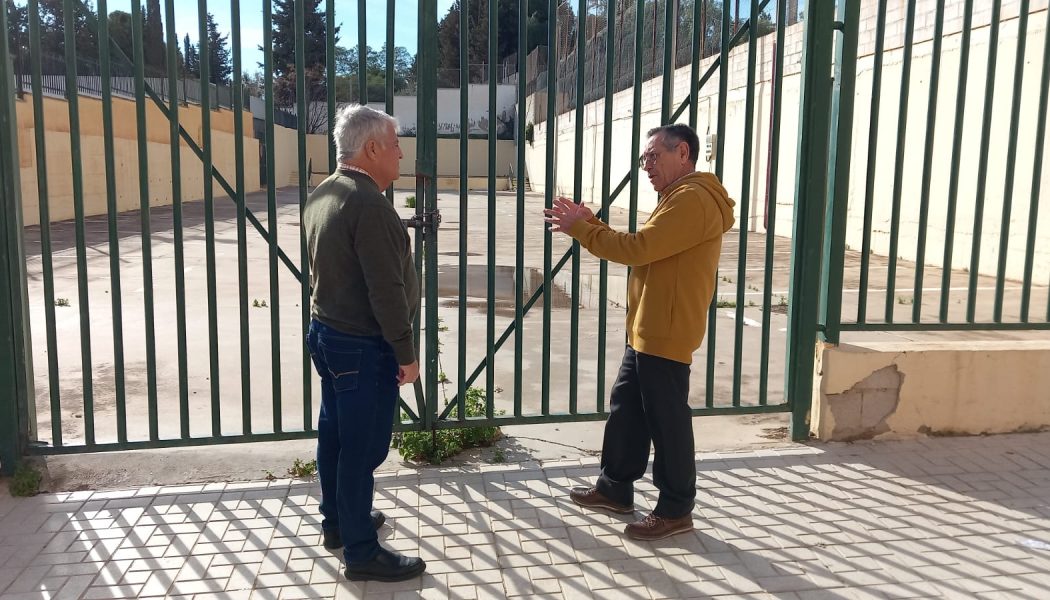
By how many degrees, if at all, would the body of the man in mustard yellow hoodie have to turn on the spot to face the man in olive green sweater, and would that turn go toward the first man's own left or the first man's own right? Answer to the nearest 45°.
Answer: approximately 45° to the first man's own left

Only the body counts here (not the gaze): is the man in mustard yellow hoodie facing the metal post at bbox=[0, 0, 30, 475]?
yes

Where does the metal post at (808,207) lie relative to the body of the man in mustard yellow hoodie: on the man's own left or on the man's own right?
on the man's own right

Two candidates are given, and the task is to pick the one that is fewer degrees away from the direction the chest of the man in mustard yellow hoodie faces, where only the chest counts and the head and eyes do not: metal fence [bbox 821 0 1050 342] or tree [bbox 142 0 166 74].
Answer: the tree

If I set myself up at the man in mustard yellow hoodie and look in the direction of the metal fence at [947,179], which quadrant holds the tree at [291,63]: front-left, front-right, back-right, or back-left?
front-left

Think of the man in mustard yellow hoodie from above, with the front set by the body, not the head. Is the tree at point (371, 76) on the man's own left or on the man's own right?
on the man's own right

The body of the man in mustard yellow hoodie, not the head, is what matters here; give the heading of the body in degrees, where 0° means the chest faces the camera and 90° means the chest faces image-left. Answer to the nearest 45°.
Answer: approximately 90°

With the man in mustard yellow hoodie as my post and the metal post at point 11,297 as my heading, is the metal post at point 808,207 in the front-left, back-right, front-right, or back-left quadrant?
back-right

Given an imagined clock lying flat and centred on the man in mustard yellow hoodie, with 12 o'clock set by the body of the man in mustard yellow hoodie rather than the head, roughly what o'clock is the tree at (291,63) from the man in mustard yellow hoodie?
The tree is roughly at 2 o'clock from the man in mustard yellow hoodie.

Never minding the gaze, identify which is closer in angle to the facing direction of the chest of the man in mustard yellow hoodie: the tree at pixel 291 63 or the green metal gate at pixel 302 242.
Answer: the green metal gate

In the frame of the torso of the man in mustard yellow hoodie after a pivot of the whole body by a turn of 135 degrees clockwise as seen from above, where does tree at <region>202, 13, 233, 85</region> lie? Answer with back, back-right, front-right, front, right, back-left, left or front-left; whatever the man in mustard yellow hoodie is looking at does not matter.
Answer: left

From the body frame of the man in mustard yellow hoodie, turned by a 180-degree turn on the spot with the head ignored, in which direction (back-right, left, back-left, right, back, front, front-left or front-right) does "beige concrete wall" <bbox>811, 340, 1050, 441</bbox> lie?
front-left

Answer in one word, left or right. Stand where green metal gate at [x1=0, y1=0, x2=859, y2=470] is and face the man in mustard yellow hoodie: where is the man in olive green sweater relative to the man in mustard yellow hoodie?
right
